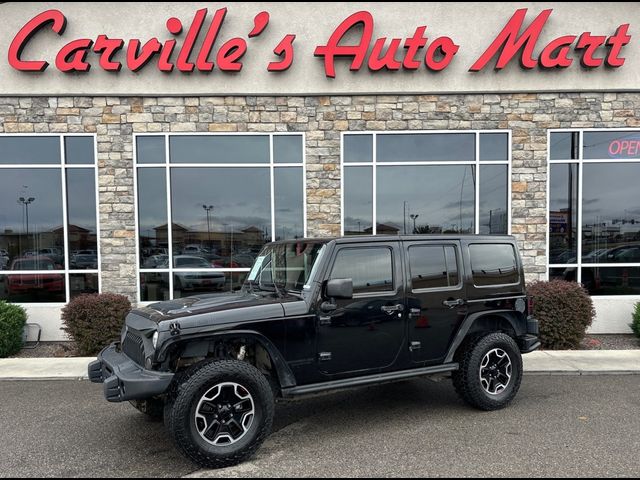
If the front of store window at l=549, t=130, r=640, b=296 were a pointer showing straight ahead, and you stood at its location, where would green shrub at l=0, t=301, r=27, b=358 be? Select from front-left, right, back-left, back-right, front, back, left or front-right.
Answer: front-right

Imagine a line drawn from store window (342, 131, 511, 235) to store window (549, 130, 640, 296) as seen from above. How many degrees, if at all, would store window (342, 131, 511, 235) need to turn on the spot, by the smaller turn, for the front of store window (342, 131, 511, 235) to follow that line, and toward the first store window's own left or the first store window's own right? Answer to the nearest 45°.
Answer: approximately 90° to the first store window's own left

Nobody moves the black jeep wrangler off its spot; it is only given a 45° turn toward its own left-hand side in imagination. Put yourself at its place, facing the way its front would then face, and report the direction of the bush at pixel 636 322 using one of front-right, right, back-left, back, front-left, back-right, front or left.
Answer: back-left

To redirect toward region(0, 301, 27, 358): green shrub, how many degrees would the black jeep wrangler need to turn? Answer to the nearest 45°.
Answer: approximately 90° to its right

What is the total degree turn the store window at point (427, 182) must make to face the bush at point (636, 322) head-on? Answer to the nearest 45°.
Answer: approximately 90° to its left

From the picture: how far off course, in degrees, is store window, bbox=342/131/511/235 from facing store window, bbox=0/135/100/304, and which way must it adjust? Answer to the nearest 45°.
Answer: approximately 90° to its right

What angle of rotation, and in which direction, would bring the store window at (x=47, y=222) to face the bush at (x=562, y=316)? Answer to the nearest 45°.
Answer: approximately 45° to its left

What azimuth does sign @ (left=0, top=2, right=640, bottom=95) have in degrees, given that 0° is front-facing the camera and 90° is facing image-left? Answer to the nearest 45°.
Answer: approximately 0°
